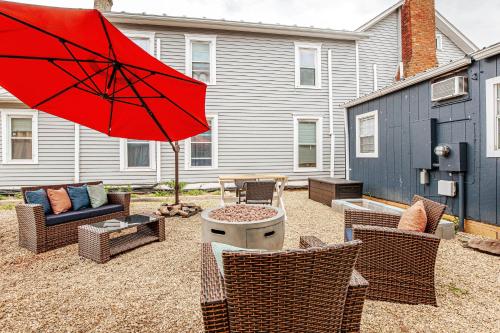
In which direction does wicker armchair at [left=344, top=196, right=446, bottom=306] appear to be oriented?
to the viewer's left

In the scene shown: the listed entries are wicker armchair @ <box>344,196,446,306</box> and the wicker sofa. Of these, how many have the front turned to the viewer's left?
1

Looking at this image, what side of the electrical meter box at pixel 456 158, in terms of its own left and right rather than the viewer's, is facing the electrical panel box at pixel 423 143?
right

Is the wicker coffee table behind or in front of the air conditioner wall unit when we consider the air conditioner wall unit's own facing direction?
in front

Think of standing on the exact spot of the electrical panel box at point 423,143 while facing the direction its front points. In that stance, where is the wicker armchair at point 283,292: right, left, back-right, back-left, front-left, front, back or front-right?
front-left

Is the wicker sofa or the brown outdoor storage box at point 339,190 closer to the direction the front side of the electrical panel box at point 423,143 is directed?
the wicker sofa

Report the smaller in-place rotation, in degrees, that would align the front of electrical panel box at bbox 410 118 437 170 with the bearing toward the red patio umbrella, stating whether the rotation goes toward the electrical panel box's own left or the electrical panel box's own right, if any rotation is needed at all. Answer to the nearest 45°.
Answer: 0° — it already faces it

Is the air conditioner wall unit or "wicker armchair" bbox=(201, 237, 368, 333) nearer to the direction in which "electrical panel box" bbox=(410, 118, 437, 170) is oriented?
the wicker armchair

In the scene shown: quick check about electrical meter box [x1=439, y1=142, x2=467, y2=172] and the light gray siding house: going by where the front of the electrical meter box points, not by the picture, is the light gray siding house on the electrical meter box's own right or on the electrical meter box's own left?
on the electrical meter box's own right

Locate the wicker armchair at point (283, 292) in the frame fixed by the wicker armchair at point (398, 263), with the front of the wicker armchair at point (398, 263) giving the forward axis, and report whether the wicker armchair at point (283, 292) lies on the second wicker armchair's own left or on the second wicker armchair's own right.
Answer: on the second wicker armchair's own left
